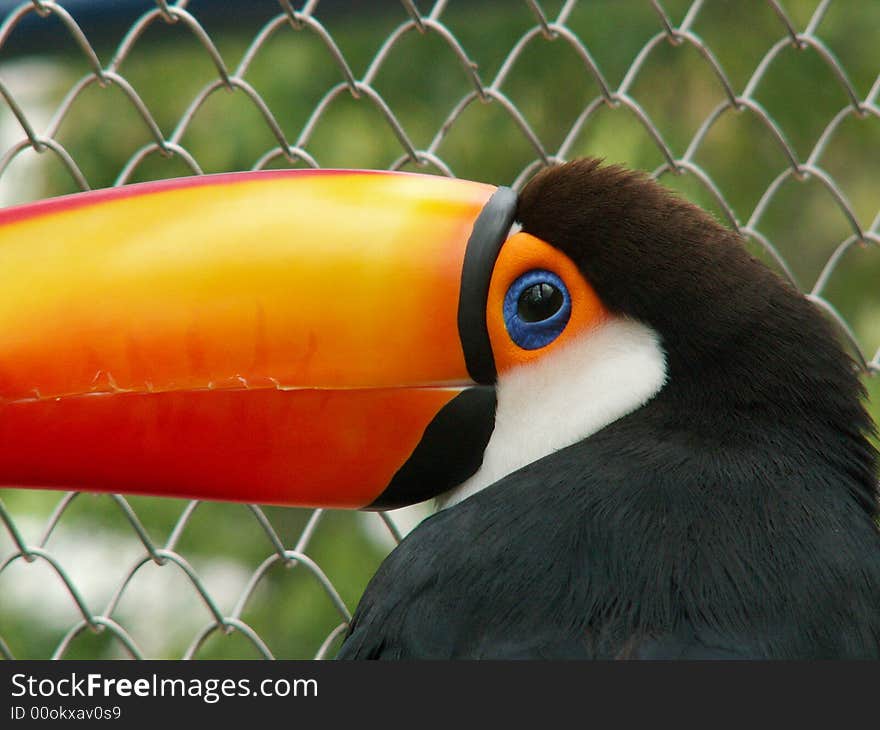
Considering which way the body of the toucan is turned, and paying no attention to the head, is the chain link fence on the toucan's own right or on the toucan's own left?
on the toucan's own right

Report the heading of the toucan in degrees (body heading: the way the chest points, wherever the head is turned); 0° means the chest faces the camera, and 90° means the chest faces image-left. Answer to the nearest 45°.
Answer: approximately 90°
